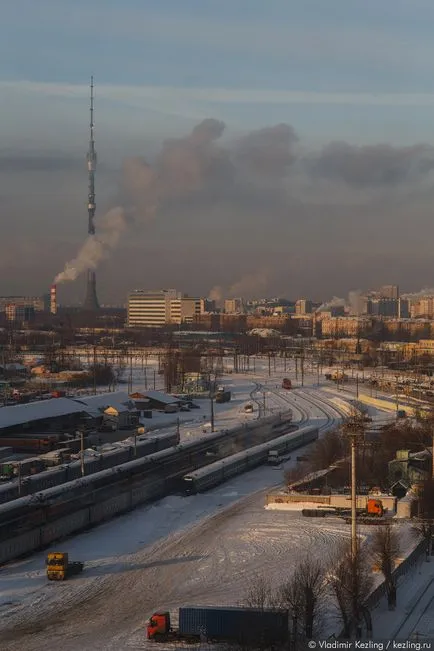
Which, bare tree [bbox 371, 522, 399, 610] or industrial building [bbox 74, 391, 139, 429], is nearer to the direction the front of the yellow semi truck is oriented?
the bare tree

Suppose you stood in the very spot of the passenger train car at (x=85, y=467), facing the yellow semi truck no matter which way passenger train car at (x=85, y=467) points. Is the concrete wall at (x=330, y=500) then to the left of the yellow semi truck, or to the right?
left

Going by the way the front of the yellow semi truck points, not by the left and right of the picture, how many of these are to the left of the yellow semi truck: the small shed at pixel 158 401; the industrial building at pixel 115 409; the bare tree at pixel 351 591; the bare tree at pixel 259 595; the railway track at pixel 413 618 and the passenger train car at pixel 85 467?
3

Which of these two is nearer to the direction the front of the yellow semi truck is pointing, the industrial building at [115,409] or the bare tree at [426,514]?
the bare tree

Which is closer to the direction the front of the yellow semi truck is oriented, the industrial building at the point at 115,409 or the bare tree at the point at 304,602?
the bare tree

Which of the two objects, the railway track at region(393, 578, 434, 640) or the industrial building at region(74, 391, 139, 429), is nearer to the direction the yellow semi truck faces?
the railway track

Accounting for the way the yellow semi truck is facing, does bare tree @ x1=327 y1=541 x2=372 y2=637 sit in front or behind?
in front

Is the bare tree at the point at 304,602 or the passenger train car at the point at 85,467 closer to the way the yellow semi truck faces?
the bare tree
